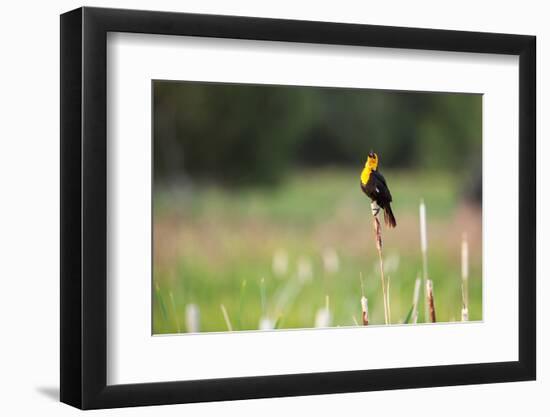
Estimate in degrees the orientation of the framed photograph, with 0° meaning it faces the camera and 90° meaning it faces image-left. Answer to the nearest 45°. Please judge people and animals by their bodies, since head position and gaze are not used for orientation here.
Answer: approximately 315°
